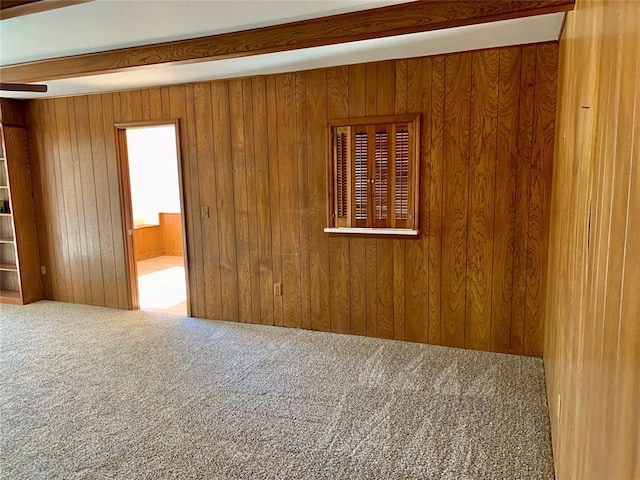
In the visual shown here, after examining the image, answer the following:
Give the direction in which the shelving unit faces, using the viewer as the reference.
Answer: facing the viewer and to the left of the viewer

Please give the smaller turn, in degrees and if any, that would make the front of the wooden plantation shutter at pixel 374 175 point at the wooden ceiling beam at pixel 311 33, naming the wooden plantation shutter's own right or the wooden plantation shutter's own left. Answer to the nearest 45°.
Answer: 0° — it already faces it

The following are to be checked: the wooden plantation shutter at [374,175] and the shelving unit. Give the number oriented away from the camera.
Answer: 0

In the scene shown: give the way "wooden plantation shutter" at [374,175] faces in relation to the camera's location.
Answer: facing the viewer

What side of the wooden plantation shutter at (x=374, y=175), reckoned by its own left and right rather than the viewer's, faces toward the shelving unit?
right

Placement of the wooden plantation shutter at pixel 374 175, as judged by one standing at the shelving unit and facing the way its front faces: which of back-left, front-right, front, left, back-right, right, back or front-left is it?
left

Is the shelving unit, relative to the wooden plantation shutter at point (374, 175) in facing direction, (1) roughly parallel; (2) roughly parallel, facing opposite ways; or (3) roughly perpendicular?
roughly parallel
